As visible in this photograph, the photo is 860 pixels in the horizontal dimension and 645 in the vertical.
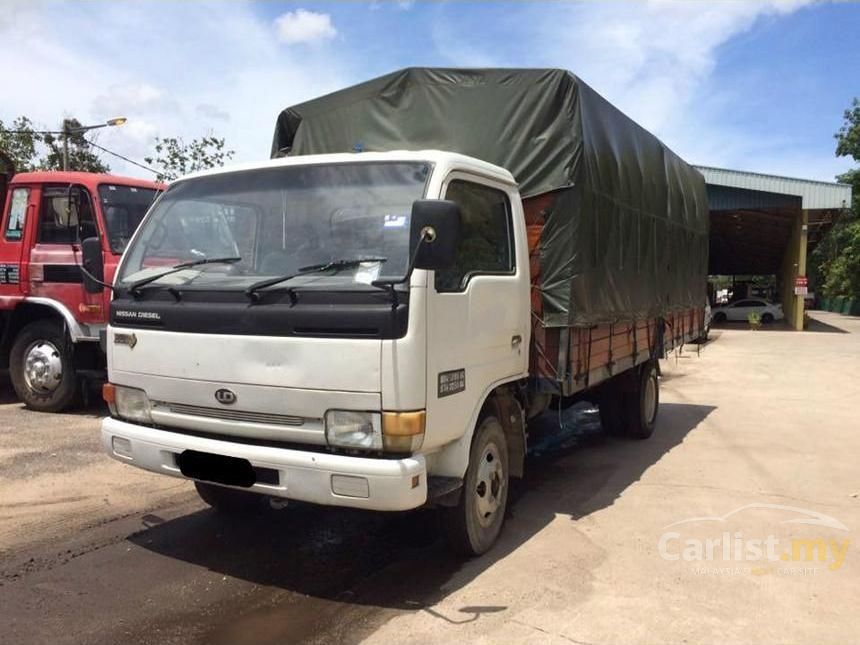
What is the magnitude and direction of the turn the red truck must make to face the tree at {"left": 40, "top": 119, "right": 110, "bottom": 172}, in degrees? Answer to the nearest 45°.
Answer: approximately 135° to its left

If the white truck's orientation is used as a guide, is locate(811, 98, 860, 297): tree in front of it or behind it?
behind

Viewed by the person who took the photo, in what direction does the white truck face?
facing the viewer and to the left of the viewer

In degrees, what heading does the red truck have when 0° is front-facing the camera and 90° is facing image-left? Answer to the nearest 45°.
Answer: approximately 315°

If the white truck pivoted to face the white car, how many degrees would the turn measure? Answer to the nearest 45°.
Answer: approximately 180°

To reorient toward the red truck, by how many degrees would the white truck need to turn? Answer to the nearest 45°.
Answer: approximately 90° to its right

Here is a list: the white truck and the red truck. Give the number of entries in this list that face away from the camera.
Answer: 0

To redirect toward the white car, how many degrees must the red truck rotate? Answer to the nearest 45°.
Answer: approximately 90° to its left
